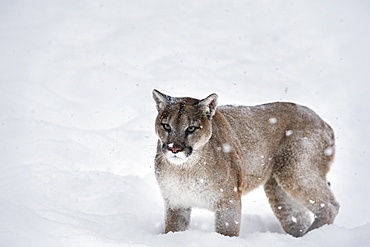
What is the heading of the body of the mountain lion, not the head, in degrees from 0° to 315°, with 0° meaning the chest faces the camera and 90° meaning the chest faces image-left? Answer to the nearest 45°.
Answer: approximately 45°
